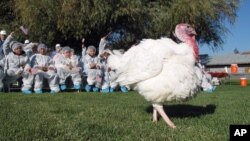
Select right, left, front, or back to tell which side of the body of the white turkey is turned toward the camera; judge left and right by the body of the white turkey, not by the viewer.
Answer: right

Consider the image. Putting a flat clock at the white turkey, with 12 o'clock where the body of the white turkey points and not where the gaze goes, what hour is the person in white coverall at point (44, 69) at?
The person in white coverall is roughly at 8 o'clock from the white turkey.

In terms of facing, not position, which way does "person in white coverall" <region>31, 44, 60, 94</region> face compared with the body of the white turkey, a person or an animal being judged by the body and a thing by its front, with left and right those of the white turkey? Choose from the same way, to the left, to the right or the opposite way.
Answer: to the right

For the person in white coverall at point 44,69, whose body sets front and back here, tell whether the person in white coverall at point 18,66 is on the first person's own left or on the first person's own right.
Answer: on the first person's own right

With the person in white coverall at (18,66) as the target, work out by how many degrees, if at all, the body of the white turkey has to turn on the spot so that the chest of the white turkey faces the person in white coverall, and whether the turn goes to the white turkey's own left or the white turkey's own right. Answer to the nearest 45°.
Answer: approximately 135° to the white turkey's own left

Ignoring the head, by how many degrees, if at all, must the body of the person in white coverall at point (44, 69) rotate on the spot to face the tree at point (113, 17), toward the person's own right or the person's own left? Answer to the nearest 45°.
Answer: approximately 135° to the person's own left

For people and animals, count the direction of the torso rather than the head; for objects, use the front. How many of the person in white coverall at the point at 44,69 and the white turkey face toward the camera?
1

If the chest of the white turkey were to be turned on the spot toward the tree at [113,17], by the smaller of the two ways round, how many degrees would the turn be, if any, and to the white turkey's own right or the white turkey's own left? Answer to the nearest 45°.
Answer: approximately 90° to the white turkey's own left

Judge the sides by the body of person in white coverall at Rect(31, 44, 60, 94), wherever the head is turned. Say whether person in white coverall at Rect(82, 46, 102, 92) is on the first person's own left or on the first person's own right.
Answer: on the first person's own left

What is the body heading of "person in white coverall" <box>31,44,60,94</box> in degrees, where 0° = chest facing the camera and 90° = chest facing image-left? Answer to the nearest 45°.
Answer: approximately 0°
